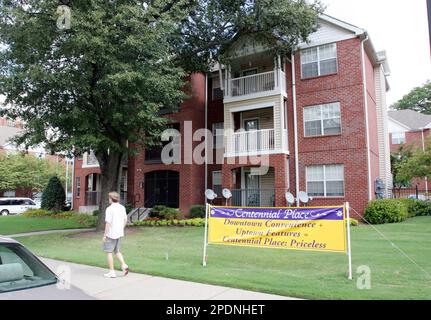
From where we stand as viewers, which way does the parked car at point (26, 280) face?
facing away from the viewer and to the left of the viewer

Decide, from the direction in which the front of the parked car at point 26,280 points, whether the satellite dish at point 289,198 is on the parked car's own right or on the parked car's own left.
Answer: on the parked car's own right

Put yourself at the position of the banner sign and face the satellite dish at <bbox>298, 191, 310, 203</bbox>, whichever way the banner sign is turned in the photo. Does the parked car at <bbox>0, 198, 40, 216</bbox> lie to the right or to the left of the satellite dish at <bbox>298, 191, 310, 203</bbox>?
left
